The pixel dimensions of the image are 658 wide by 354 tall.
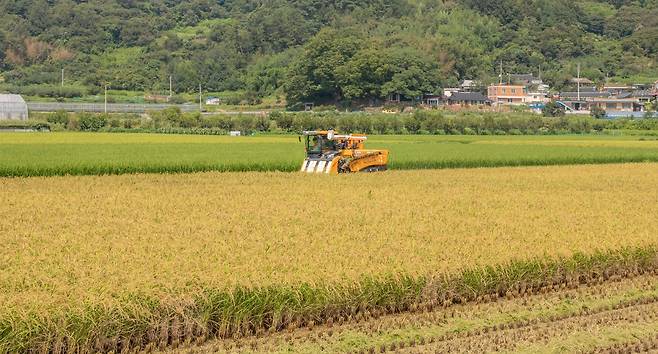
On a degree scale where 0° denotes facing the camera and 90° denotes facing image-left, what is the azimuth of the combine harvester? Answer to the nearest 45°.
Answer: approximately 45°
